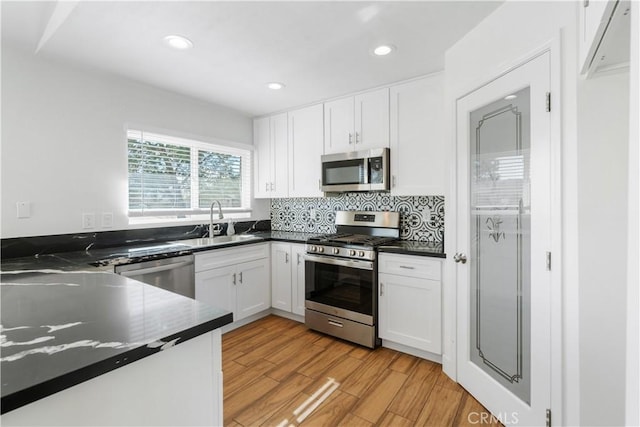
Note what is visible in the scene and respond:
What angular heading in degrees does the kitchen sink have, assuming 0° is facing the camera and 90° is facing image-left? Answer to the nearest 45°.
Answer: approximately 315°

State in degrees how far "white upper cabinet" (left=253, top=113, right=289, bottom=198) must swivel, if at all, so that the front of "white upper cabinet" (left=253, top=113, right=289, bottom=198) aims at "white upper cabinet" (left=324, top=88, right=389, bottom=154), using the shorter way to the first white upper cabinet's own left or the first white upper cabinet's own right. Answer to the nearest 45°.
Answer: approximately 90° to the first white upper cabinet's own left

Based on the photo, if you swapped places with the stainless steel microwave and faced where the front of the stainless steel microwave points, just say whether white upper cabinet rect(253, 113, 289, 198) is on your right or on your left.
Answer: on your right

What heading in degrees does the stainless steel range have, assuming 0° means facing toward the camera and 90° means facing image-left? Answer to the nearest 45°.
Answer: approximately 45°

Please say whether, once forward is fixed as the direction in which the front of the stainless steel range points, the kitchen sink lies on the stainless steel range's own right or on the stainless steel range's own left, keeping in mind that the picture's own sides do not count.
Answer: on the stainless steel range's own right

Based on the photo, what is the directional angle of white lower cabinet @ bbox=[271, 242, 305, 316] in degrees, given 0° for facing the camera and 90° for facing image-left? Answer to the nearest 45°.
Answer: approximately 45°

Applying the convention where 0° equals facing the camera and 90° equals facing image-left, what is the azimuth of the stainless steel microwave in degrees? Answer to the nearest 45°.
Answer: approximately 45°

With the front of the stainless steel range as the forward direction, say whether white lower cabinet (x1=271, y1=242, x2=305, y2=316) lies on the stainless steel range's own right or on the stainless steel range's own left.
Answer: on the stainless steel range's own right

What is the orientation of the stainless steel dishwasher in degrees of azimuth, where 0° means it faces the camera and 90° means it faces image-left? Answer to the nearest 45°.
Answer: approximately 315°
